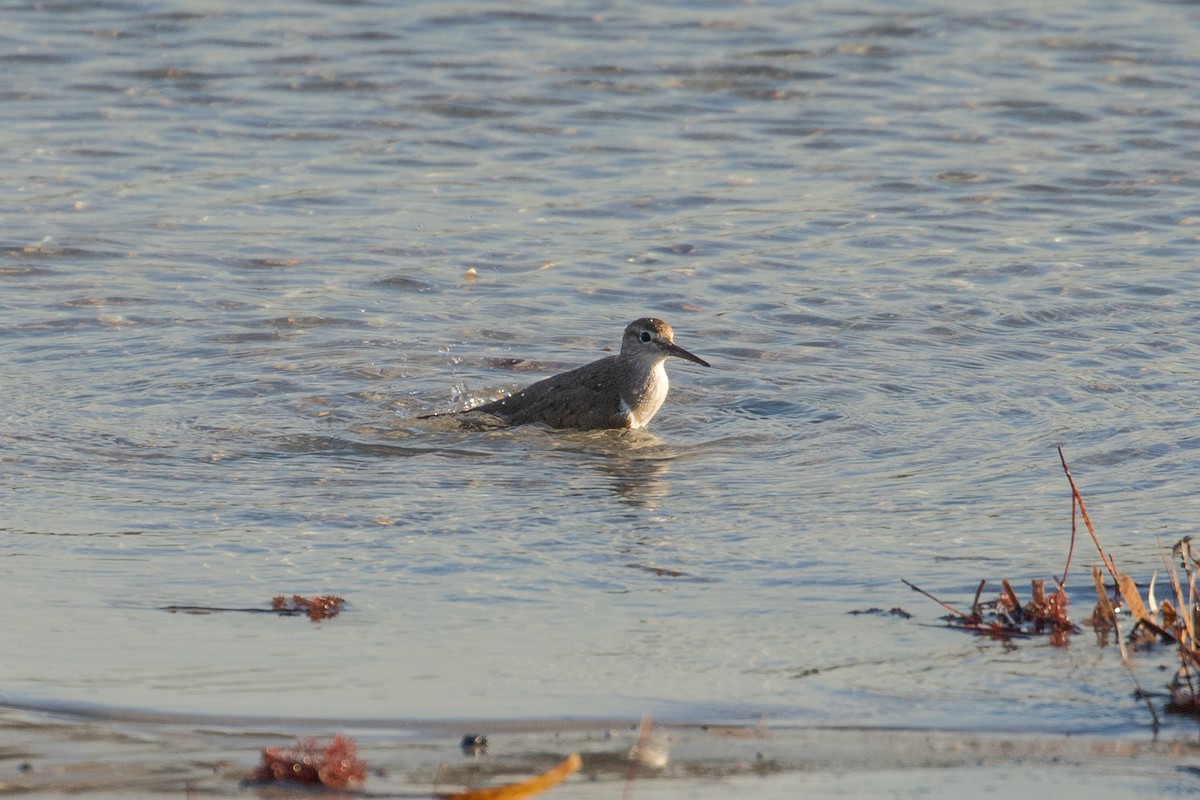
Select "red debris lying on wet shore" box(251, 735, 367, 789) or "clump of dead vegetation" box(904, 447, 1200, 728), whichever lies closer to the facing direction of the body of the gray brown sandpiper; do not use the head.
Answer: the clump of dead vegetation

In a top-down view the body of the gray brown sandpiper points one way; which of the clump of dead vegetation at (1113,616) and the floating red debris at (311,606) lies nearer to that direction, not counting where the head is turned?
the clump of dead vegetation

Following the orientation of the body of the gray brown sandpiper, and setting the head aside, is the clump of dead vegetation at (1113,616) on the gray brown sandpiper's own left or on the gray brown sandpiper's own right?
on the gray brown sandpiper's own right

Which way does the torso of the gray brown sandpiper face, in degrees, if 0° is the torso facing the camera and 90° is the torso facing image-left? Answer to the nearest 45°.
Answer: approximately 270°

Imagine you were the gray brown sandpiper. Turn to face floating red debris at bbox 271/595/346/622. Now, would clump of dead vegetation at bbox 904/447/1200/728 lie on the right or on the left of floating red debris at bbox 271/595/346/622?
left

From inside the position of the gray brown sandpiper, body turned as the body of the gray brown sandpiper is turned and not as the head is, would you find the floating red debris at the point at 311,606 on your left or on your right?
on your right

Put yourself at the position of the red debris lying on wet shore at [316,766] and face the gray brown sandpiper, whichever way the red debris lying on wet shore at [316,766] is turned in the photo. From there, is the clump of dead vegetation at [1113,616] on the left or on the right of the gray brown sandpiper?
right

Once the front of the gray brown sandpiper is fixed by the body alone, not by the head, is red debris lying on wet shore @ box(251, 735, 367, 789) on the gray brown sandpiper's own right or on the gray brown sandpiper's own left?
on the gray brown sandpiper's own right
